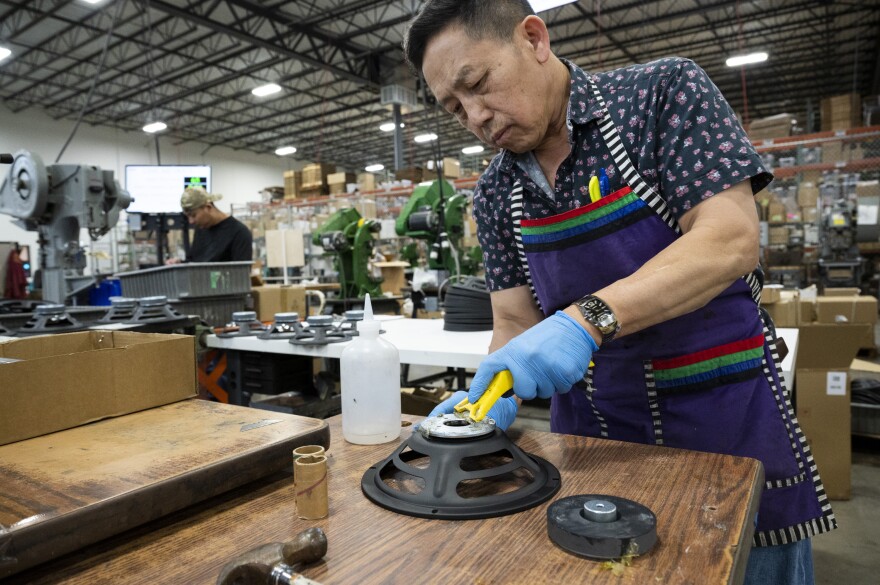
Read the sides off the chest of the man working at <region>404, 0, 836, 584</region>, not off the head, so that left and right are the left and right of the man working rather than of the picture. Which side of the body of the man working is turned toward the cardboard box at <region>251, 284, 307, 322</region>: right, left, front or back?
right

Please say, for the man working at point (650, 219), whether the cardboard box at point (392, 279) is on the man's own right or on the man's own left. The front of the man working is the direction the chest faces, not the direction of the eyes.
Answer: on the man's own right

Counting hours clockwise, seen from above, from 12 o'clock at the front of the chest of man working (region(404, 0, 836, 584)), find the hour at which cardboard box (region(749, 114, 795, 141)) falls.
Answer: The cardboard box is roughly at 5 o'clock from the man working.

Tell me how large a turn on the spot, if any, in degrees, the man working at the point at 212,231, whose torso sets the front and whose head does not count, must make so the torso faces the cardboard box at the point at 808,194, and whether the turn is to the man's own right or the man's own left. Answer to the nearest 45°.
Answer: approximately 135° to the man's own left

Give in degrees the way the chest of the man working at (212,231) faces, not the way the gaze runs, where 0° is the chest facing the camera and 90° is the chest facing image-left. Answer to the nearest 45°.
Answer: approximately 45°

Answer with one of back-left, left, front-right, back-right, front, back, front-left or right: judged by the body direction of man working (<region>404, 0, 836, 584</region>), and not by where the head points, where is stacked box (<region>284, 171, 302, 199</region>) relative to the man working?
right

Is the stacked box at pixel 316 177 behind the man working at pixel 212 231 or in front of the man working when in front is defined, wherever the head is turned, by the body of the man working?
behind

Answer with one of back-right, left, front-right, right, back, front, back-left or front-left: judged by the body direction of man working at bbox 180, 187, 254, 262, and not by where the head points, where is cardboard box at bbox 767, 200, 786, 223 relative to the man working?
back-left

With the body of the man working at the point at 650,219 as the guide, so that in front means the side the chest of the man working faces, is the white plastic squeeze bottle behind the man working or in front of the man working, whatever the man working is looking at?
in front

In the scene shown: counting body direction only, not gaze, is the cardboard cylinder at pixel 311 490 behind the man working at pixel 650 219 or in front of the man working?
in front

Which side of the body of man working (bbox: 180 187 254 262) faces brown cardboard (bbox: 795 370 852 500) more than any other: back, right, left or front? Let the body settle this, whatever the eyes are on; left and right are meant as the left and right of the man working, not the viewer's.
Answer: left

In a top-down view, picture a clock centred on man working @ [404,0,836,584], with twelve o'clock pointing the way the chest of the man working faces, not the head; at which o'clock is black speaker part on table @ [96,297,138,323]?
The black speaker part on table is roughly at 2 o'clock from the man working.

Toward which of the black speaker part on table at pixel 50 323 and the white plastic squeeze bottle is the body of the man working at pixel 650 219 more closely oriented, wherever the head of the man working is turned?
the white plastic squeeze bottle

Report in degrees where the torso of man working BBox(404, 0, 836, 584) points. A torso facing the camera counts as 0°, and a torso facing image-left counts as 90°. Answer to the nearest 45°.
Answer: approximately 45°

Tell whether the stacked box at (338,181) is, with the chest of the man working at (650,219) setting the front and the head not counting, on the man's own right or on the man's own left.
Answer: on the man's own right
